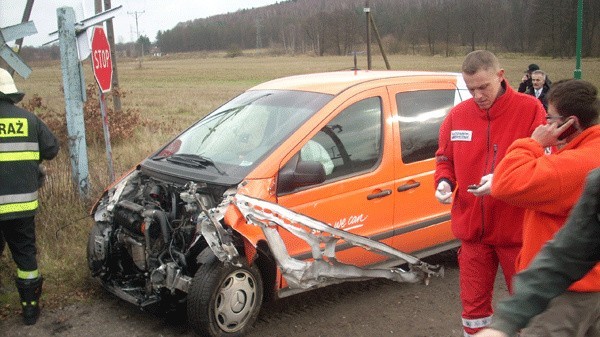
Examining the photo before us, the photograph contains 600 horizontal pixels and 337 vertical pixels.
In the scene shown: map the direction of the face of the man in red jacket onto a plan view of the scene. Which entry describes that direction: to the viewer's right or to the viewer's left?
to the viewer's left

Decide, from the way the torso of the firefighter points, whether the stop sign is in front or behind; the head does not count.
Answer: in front

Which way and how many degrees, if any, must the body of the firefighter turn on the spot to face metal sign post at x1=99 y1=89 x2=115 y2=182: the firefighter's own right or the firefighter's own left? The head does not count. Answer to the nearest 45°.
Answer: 0° — they already face it

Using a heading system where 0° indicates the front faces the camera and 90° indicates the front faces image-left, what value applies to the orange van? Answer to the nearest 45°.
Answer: approximately 45°

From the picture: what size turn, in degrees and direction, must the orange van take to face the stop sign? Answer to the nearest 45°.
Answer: approximately 90° to its right

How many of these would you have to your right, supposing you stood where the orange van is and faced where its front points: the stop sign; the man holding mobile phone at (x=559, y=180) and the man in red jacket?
1

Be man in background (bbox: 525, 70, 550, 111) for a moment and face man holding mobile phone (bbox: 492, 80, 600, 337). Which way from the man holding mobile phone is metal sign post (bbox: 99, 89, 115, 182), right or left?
right

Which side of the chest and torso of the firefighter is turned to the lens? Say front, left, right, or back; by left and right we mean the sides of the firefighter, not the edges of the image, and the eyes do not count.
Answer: back

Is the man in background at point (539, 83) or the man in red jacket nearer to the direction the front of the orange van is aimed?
the man in red jacket

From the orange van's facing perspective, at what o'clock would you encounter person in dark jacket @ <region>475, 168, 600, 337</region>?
The person in dark jacket is roughly at 10 o'clock from the orange van.
